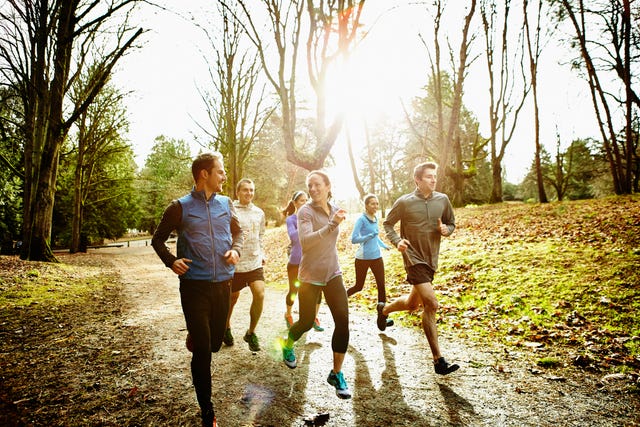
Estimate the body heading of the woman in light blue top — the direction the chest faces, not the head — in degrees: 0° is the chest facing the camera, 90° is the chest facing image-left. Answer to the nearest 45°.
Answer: approximately 315°

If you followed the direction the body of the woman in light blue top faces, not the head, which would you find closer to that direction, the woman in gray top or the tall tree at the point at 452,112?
the woman in gray top

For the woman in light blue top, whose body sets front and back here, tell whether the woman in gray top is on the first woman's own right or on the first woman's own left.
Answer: on the first woman's own right

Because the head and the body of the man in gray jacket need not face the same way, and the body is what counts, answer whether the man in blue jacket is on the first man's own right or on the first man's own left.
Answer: on the first man's own right

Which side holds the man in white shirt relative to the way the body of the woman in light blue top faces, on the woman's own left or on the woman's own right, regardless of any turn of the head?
on the woman's own right

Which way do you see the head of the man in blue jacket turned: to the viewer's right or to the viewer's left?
to the viewer's right

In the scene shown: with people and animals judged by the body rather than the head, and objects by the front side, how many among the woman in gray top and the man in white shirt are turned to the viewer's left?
0

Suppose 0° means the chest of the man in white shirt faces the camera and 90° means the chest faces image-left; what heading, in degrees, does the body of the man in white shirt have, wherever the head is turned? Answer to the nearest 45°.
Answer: approximately 0°
